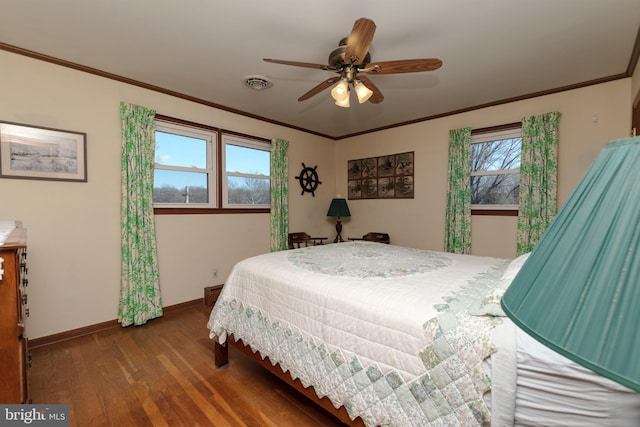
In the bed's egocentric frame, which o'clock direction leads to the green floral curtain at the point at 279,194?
The green floral curtain is roughly at 12 o'clock from the bed.

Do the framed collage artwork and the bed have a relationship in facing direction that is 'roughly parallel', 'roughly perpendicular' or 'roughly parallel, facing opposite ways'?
roughly perpendicular

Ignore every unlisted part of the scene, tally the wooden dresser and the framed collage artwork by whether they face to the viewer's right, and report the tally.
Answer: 1

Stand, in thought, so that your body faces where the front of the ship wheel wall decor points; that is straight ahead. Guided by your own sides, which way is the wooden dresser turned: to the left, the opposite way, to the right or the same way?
to the left

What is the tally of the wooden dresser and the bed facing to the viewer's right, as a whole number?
1

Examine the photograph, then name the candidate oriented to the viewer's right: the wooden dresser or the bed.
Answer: the wooden dresser

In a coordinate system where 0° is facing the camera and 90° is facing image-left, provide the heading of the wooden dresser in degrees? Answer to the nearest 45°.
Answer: approximately 270°

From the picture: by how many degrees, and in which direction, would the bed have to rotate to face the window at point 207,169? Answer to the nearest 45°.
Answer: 0° — it already faces it

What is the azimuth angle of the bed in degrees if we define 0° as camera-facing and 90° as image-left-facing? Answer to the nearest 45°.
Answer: approximately 135°

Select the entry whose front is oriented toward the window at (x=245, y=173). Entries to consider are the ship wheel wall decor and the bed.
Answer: the bed
